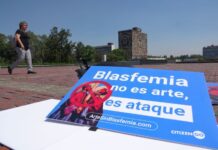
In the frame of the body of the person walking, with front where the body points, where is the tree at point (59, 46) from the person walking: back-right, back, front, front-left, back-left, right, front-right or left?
left

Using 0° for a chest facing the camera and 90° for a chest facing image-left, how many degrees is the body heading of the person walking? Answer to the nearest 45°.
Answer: approximately 270°

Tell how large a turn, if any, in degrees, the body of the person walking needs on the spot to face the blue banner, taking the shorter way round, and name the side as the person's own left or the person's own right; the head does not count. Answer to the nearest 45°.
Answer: approximately 90° to the person's own right
